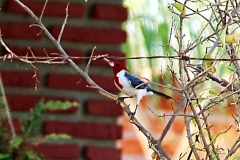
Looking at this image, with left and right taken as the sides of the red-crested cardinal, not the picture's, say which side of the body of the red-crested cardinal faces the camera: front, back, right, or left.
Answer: left
